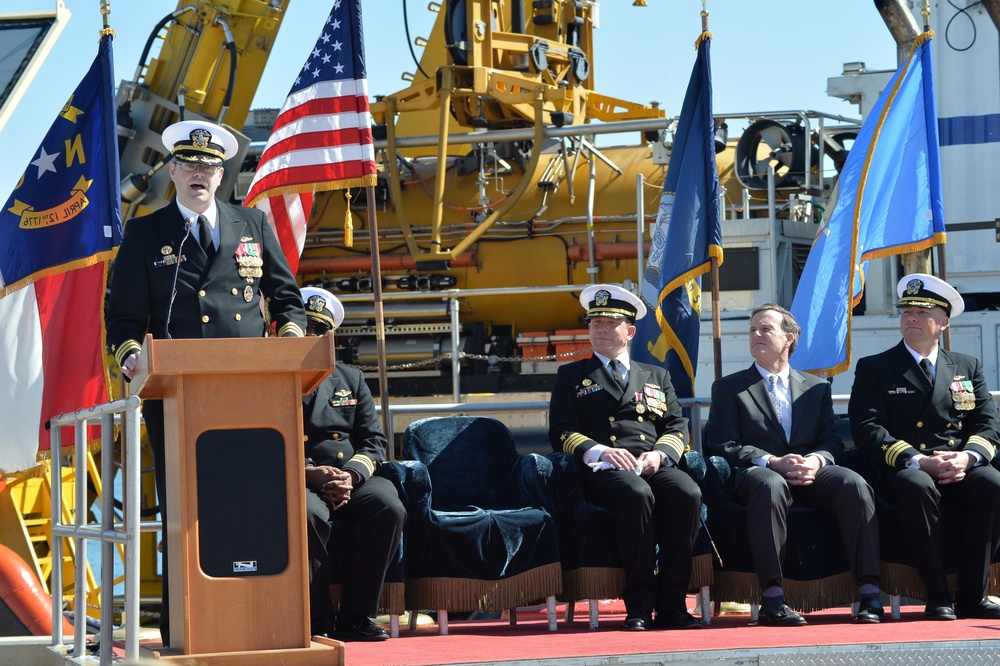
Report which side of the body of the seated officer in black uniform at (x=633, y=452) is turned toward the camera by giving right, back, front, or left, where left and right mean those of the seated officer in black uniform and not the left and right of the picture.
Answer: front

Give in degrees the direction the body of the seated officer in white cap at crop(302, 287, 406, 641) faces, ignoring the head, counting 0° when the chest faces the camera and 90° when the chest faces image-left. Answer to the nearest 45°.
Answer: approximately 0°

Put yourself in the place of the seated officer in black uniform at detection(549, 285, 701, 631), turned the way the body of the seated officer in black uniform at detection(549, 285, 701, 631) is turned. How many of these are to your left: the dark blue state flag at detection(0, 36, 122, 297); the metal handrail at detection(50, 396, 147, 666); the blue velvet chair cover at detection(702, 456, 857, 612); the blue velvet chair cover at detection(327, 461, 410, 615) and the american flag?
1

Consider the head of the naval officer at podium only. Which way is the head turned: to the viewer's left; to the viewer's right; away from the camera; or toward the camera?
toward the camera

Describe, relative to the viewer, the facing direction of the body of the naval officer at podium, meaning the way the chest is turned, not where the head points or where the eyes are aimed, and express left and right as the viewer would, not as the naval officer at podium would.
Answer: facing the viewer

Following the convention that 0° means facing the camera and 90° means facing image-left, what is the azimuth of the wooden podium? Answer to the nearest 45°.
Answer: approximately 0°

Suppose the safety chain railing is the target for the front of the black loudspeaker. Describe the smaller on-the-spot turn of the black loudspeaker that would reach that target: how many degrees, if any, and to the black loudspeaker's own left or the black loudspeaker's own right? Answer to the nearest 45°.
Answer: approximately 180°

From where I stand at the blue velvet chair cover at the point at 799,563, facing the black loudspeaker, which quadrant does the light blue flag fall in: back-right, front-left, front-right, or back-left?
back-right

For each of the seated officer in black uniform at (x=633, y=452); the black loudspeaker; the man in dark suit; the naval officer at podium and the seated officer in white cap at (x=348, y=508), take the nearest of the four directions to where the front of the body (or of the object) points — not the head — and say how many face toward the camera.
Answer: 5

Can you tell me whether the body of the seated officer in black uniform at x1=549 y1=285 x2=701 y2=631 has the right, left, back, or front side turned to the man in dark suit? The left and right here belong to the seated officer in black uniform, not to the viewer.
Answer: left

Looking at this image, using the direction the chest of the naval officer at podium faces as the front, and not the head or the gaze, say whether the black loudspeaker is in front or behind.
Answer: in front

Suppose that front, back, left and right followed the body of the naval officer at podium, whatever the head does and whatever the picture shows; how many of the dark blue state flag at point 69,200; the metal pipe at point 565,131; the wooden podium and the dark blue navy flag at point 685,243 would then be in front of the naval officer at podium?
1

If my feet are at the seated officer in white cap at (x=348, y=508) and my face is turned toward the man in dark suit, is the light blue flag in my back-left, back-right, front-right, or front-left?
front-left

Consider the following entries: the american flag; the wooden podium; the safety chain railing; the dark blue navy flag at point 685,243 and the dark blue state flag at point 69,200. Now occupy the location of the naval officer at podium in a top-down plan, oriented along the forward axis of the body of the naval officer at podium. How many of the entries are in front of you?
1
